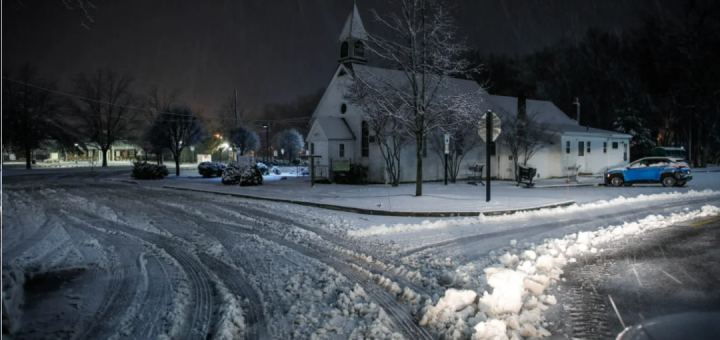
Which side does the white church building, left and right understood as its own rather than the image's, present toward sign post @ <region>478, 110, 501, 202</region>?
left

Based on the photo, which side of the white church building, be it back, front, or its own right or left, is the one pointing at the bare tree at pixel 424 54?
left

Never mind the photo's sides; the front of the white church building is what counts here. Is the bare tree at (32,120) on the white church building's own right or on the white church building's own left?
on the white church building's own right

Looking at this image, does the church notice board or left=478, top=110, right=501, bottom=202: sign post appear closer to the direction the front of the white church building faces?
the church notice board

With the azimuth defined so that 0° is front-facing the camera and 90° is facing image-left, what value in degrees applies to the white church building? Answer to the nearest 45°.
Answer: approximately 45°

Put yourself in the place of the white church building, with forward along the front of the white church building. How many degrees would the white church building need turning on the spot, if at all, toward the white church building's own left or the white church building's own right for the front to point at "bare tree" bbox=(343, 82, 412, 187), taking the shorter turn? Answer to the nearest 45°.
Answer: approximately 45° to the white church building's own left

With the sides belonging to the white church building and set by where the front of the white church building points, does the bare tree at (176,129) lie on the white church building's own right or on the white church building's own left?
on the white church building's own right

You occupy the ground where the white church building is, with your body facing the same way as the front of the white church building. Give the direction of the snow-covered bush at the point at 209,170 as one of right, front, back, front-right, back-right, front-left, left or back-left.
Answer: front-right

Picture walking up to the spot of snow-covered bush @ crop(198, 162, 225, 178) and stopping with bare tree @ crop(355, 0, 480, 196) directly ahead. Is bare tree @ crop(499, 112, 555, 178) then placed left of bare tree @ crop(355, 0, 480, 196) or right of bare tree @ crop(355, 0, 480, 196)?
left

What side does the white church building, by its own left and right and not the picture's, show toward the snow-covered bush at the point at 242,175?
front
